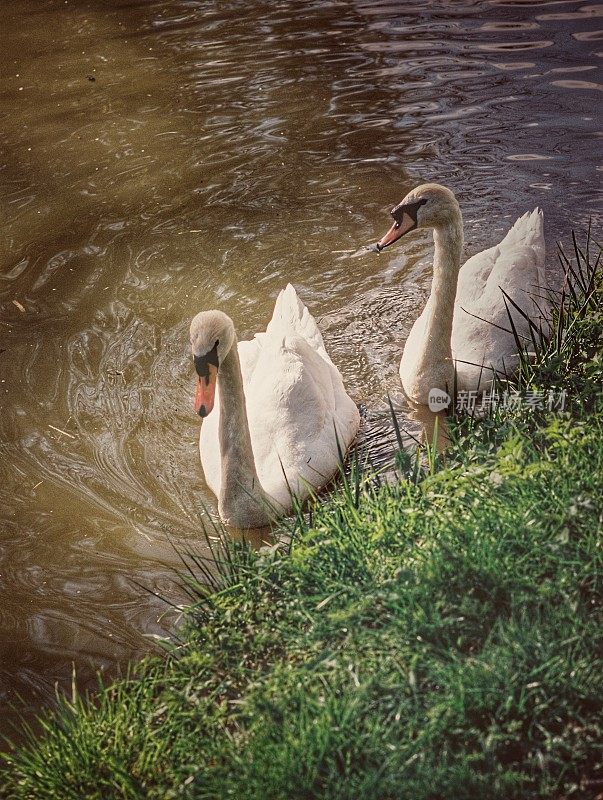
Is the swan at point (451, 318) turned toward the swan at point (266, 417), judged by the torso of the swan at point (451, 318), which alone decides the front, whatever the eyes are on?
yes

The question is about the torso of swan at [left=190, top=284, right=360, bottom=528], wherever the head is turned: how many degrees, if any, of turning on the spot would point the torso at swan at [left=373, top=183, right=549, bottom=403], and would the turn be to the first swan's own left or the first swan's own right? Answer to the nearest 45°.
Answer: approximately 180°

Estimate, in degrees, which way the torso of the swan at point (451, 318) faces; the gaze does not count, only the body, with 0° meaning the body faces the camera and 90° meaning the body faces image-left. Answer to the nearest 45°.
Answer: approximately 45°

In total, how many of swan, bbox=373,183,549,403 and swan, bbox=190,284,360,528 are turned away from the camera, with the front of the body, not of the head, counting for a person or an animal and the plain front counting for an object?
0
